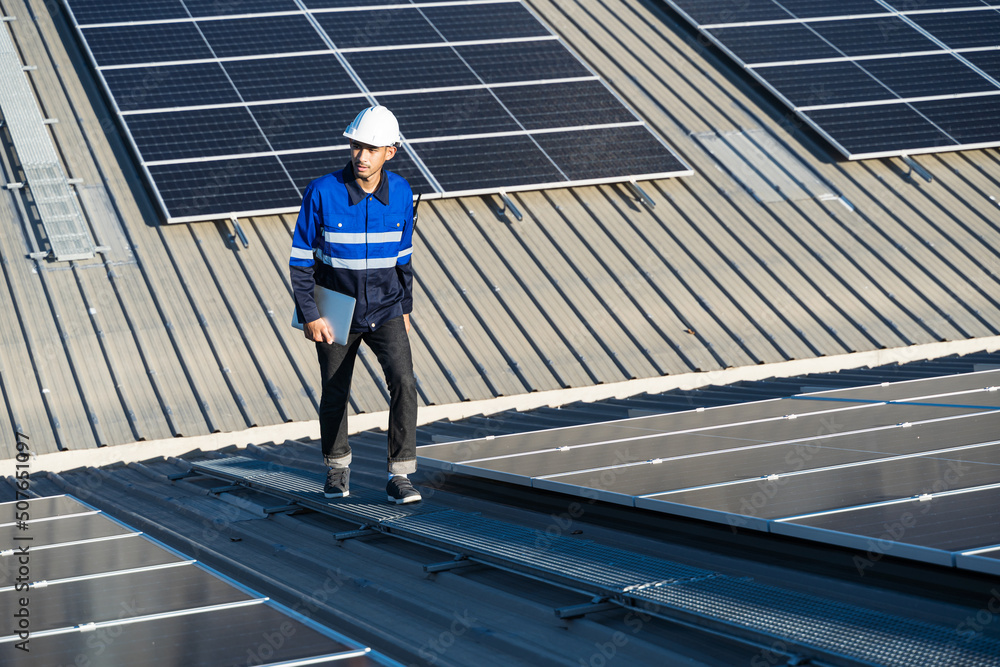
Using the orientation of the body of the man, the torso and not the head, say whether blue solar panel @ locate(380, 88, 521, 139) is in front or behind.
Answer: behind

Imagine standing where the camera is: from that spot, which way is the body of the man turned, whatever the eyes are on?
toward the camera

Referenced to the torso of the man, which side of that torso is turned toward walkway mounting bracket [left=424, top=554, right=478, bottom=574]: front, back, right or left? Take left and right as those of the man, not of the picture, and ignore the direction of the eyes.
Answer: front

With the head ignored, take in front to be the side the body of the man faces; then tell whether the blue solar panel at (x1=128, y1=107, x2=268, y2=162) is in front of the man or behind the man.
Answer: behind

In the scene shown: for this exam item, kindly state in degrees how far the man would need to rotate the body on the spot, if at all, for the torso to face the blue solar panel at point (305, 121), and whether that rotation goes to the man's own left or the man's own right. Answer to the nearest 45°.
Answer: approximately 180°

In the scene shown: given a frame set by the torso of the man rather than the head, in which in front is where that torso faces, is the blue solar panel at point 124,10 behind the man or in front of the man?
behind

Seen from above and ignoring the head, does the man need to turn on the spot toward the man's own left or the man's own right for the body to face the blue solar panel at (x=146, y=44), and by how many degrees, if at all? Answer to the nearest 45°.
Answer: approximately 180°

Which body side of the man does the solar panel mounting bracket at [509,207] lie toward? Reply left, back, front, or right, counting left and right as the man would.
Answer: back

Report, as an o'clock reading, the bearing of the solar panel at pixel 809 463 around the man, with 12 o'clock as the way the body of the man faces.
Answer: The solar panel is roughly at 10 o'clock from the man.

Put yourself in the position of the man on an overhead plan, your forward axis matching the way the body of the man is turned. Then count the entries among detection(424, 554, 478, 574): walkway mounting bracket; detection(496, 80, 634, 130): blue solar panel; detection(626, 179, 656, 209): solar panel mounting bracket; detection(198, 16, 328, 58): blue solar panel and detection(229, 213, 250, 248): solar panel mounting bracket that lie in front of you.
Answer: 1

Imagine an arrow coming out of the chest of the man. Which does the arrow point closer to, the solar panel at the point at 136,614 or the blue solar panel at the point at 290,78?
the solar panel
